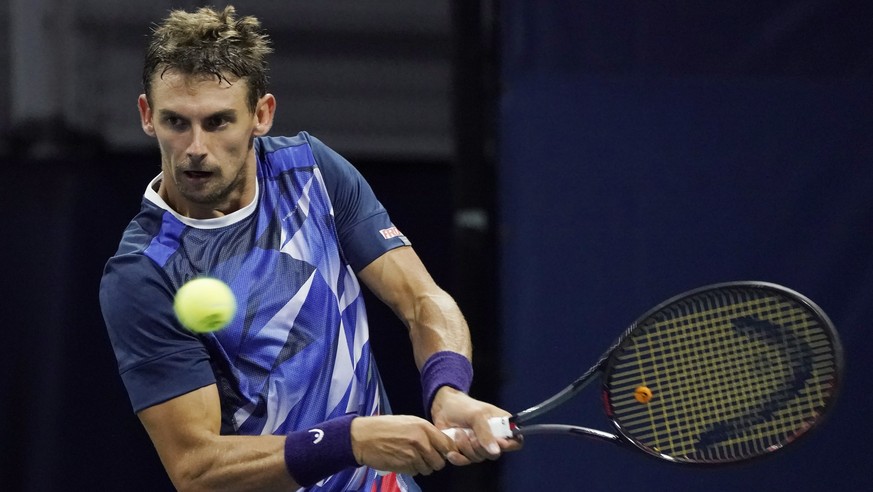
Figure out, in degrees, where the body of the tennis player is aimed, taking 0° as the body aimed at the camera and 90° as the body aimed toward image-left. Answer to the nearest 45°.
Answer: approximately 0°

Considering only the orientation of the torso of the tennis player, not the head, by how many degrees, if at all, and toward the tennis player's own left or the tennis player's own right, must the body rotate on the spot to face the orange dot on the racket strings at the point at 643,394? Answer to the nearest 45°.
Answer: approximately 90° to the tennis player's own left
